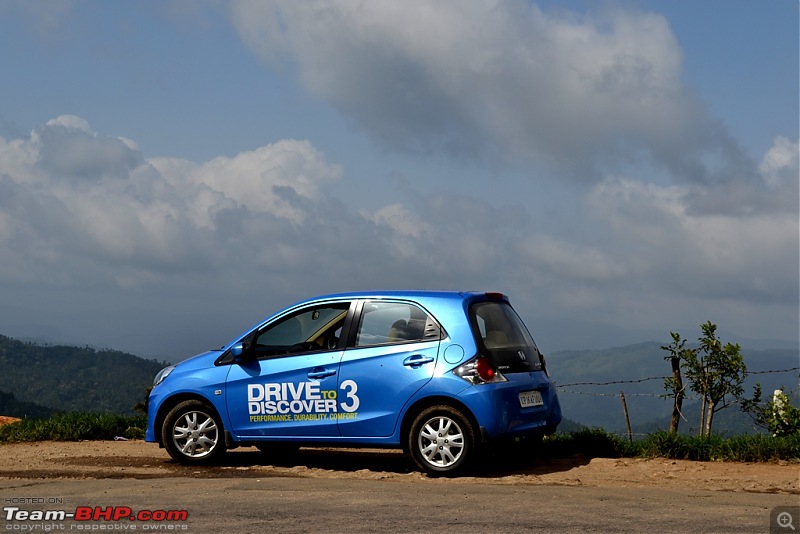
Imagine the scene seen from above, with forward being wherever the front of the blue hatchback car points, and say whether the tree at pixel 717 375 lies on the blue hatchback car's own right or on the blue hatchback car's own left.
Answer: on the blue hatchback car's own right

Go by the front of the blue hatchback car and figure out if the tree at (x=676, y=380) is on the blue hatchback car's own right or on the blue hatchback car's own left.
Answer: on the blue hatchback car's own right

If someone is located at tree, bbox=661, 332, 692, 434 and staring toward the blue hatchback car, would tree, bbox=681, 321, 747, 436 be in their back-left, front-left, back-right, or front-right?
back-left

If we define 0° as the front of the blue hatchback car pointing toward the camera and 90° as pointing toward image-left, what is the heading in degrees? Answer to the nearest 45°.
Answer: approximately 135°
